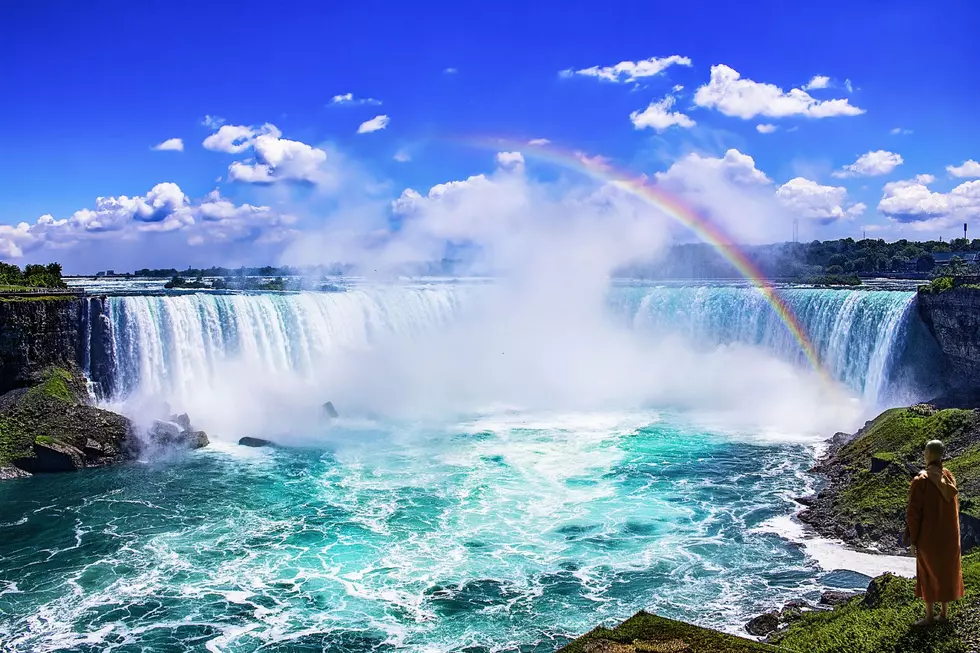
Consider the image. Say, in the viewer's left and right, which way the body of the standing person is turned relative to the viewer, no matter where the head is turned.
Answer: facing away from the viewer and to the left of the viewer

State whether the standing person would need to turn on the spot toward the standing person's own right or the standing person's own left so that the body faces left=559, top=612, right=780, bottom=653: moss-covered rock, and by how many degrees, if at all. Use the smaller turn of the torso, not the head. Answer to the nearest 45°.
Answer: approximately 45° to the standing person's own left

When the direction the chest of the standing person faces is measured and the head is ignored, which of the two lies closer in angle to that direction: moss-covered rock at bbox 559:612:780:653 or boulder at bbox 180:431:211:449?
the boulder
